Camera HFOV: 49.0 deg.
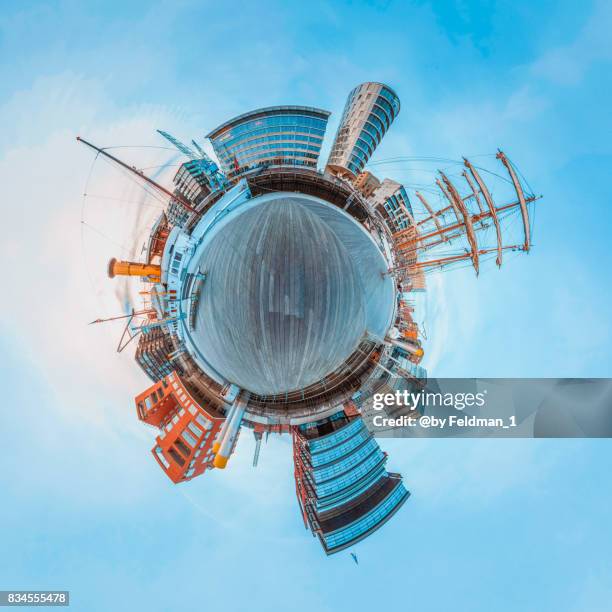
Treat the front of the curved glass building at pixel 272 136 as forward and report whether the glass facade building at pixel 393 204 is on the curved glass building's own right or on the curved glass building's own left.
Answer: on the curved glass building's own left

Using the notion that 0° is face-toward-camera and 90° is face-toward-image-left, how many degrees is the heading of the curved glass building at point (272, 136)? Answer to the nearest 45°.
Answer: approximately 0°
